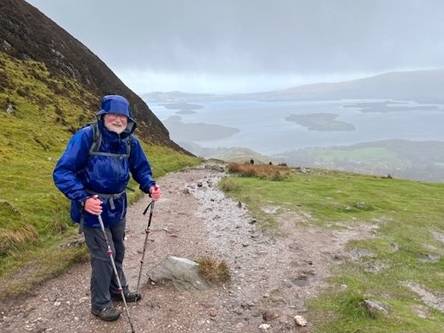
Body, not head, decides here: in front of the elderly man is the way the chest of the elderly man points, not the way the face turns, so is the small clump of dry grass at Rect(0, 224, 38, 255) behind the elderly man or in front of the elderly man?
behind

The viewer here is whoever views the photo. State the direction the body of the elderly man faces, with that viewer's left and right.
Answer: facing the viewer and to the right of the viewer

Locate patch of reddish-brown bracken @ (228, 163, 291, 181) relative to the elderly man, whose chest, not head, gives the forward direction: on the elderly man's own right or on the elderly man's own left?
on the elderly man's own left

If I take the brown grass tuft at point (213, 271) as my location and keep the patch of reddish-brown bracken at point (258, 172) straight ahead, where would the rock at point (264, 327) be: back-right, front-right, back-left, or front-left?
back-right

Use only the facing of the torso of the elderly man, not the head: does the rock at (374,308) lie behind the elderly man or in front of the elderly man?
in front

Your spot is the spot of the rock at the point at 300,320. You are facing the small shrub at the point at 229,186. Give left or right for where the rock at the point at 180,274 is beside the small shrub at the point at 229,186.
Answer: left

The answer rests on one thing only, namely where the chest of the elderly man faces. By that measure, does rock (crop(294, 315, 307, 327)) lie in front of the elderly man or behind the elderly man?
in front

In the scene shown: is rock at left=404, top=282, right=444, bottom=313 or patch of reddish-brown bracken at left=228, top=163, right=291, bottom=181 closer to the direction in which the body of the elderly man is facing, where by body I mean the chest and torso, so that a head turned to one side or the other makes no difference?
the rock

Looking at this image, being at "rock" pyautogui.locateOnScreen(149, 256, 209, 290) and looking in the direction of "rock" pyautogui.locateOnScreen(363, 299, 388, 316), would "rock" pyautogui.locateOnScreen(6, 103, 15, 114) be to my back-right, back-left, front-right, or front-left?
back-left

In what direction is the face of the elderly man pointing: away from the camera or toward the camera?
toward the camera

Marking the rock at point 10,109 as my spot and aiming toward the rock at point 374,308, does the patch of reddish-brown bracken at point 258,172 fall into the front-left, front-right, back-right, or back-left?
front-left

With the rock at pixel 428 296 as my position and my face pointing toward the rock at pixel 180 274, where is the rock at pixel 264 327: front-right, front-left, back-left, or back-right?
front-left

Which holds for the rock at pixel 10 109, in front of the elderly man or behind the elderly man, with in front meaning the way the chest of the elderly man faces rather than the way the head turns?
behind
